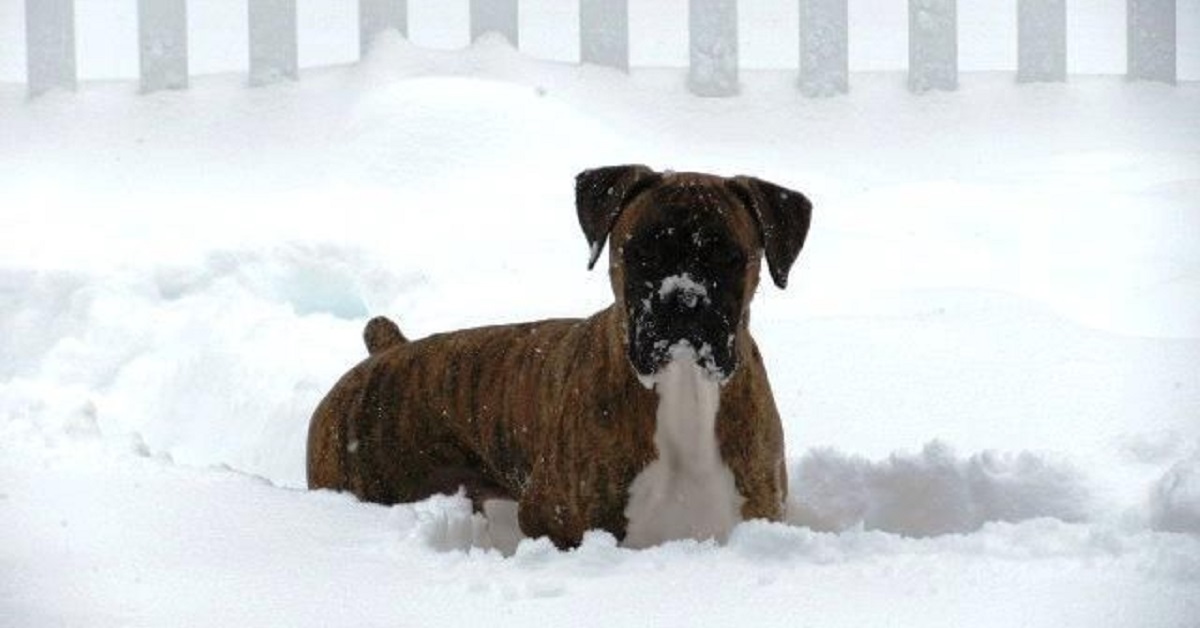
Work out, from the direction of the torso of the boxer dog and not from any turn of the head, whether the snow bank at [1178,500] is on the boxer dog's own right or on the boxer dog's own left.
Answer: on the boxer dog's own left

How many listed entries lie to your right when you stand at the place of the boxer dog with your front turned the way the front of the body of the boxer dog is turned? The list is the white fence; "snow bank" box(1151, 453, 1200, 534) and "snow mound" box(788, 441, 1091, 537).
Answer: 0

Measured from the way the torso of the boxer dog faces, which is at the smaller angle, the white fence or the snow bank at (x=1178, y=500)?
the snow bank

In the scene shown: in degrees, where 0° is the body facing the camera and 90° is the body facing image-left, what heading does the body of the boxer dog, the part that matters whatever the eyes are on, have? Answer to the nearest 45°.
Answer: approximately 315°

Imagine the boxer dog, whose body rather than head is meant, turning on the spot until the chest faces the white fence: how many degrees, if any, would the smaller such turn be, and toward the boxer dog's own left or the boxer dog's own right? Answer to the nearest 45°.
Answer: approximately 135° to the boxer dog's own left

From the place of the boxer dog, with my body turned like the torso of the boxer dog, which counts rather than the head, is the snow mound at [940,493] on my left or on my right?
on my left
